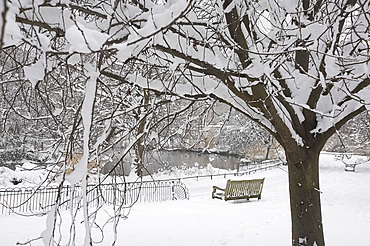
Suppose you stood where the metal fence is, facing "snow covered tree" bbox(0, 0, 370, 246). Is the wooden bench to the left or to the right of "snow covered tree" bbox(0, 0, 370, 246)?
left

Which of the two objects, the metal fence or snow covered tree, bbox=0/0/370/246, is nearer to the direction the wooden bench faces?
the metal fence

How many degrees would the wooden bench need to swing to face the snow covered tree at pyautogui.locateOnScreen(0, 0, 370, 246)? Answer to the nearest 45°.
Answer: approximately 135° to its left

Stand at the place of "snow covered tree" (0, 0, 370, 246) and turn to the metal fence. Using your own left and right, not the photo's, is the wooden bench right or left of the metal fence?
right

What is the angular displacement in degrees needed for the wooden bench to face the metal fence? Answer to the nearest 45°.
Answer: approximately 45° to its left

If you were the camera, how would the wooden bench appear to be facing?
facing away from the viewer and to the left of the viewer
